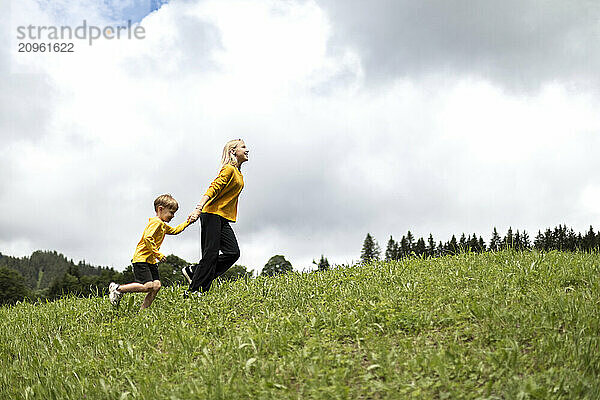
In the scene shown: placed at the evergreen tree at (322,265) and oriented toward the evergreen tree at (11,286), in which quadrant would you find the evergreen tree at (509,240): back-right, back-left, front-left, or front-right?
back-right

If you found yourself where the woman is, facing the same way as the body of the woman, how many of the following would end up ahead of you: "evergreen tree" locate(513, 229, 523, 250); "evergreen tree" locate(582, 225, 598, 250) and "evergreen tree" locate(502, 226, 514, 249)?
3

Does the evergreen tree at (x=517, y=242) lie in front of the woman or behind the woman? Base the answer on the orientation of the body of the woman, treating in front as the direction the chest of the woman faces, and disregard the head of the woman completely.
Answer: in front

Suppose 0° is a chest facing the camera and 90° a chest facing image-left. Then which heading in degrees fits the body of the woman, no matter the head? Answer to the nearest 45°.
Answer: approximately 270°

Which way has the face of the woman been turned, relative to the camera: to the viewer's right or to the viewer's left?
to the viewer's right

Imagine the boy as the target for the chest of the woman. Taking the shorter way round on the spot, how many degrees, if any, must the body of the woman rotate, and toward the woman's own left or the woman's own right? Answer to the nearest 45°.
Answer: approximately 180°

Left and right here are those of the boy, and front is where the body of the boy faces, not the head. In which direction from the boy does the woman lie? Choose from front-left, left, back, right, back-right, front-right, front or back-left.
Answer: front

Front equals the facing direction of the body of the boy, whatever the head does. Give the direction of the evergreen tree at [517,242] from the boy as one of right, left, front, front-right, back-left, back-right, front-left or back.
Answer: front

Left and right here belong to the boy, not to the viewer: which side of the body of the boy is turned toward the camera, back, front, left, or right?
right

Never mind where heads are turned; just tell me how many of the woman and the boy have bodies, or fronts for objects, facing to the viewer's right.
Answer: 2

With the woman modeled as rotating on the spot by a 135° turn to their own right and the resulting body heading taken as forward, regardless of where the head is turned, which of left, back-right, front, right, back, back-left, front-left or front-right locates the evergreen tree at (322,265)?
back
